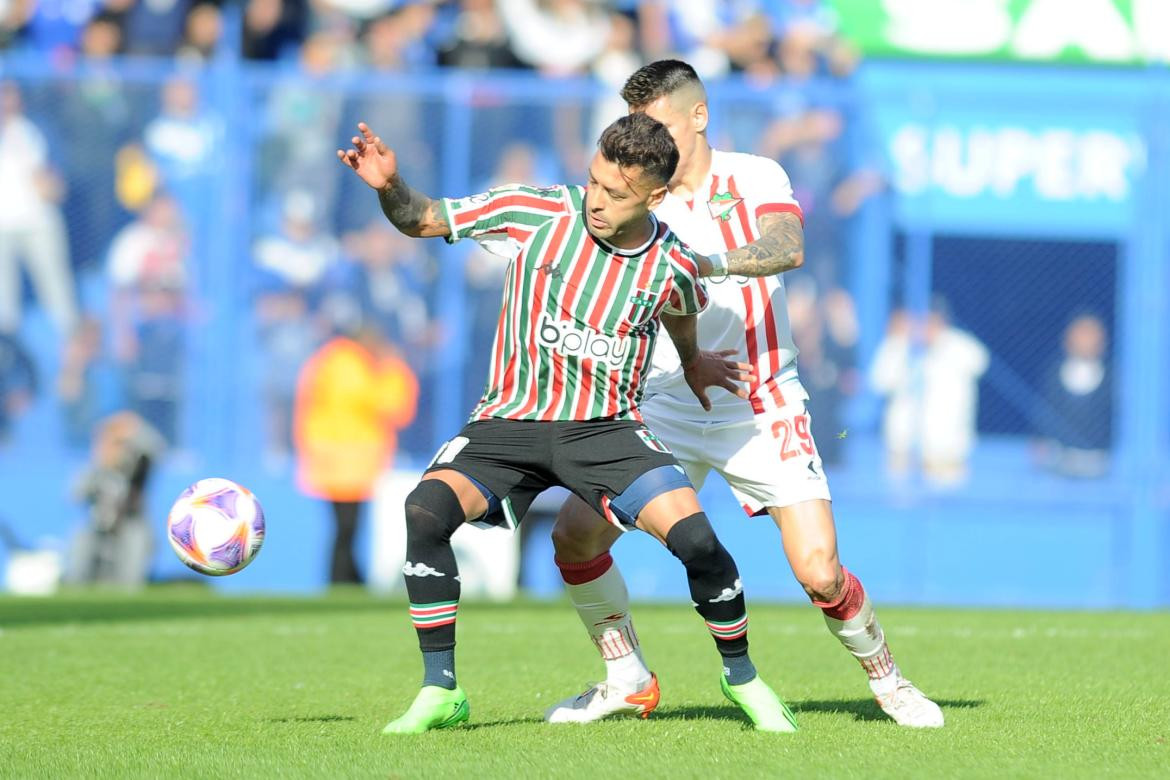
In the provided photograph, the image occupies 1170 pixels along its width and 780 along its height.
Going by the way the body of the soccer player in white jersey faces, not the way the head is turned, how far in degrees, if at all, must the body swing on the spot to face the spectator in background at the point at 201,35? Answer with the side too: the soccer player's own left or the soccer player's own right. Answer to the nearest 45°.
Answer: approximately 90° to the soccer player's own right

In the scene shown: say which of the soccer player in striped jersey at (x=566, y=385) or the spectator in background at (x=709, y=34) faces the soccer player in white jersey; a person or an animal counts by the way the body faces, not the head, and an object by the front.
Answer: the spectator in background

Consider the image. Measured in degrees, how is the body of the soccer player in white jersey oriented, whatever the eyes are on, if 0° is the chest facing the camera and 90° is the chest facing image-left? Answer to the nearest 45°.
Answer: approximately 45°

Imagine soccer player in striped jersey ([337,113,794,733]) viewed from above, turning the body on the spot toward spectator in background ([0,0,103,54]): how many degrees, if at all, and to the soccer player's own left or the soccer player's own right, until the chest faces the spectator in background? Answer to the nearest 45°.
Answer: approximately 135° to the soccer player's own right

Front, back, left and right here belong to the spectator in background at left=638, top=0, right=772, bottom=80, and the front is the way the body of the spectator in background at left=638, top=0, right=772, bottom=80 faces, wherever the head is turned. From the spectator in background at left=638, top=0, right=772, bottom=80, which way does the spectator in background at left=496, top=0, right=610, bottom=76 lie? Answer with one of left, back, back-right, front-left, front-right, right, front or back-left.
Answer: right

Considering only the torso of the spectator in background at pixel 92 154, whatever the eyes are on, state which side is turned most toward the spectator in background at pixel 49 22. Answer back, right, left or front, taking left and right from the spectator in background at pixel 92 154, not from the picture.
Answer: back

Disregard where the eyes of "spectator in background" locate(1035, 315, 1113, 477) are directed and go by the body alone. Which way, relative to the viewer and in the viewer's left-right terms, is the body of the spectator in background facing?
facing the viewer

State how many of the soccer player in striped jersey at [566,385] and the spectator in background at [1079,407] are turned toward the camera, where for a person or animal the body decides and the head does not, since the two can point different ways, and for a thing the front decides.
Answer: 2

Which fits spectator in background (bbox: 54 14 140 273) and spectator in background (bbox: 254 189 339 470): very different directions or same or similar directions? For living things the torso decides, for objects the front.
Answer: same or similar directions

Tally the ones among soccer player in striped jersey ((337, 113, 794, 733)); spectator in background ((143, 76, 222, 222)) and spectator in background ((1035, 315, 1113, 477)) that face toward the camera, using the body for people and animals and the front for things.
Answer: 3

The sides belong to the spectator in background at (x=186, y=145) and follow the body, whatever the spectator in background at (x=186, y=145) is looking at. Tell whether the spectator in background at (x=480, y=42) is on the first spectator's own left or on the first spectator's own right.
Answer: on the first spectator's own left

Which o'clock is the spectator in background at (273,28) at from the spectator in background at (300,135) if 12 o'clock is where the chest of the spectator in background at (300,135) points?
the spectator in background at (273,28) is roughly at 7 o'clock from the spectator in background at (300,135).

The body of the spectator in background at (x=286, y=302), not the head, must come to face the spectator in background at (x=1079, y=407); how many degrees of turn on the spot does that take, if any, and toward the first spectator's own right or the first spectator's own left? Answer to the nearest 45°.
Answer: approximately 90° to the first spectator's own left

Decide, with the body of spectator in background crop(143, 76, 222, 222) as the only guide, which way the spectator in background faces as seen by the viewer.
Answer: toward the camera

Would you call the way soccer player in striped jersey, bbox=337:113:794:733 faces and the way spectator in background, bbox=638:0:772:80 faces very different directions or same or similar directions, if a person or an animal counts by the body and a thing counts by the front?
same or similar directions
